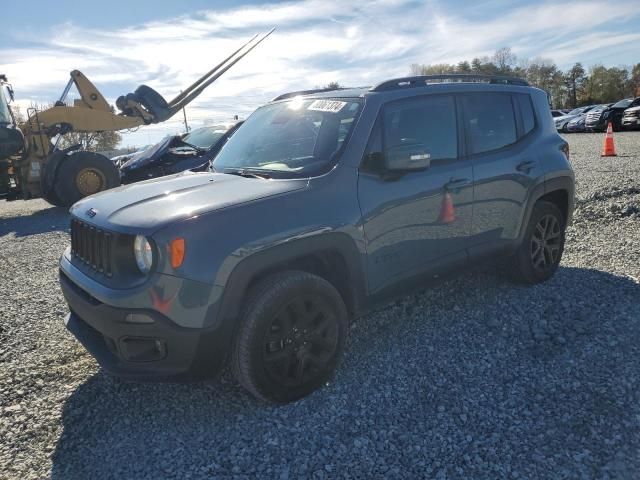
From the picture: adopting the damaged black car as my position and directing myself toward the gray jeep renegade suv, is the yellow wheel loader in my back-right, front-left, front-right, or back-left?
back-right

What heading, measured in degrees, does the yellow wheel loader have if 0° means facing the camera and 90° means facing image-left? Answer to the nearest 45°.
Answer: approximately 270°

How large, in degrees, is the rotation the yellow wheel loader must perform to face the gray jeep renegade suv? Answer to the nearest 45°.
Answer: approximately 90° to its right

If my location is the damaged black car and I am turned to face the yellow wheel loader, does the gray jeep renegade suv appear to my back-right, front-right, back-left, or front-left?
back-left

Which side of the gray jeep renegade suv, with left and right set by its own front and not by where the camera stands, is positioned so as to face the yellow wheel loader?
right

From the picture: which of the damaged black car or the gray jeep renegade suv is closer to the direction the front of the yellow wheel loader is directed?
the damaged black car

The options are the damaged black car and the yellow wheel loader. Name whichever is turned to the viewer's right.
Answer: the yellow wheel loader

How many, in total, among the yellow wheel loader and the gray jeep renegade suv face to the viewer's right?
1

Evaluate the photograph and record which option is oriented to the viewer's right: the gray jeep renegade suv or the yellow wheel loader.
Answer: the yellow wheel loader
